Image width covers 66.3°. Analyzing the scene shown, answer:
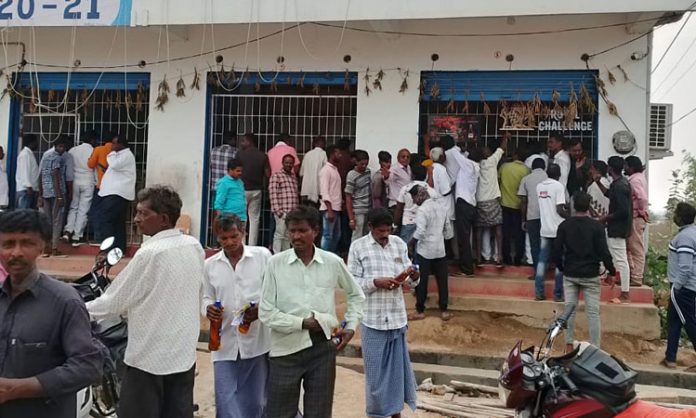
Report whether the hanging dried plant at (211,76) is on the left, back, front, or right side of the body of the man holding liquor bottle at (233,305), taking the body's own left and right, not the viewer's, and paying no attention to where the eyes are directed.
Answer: back

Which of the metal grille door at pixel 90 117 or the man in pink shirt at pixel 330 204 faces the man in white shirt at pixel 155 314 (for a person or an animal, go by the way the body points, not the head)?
the metal grille door

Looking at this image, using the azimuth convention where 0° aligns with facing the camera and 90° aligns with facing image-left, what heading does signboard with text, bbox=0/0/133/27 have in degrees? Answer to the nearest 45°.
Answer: approximately 0°

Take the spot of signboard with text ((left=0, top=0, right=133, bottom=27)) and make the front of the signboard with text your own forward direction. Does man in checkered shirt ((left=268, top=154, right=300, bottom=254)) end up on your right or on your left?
on your left

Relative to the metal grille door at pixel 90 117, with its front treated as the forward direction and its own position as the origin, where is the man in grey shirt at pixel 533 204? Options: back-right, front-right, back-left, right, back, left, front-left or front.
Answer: front-left

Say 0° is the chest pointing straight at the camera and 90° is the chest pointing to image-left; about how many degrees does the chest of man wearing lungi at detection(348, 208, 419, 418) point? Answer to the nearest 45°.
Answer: approximately 315°

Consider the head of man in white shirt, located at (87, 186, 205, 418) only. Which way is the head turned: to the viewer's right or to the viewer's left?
to the viewer's left

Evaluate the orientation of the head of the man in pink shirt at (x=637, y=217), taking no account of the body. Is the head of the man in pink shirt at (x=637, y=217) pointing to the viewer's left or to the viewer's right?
to the viewer's left

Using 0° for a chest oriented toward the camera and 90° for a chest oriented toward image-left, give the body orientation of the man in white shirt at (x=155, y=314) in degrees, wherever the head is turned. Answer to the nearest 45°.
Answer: approximately 135°
